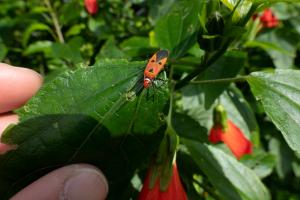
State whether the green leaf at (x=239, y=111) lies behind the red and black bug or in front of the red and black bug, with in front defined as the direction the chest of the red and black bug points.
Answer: behind
